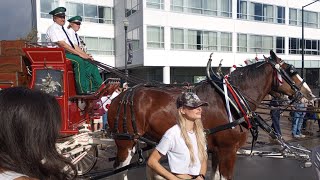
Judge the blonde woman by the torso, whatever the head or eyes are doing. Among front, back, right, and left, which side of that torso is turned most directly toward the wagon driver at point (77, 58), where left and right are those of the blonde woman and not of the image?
back

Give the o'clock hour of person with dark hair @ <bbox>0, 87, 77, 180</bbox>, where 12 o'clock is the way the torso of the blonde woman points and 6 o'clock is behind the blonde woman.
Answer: The person with dark hair is roughly at 2 o'clock from the blonde woman.

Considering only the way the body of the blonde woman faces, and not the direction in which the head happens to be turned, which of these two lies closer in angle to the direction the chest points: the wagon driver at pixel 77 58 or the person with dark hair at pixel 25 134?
the person with dark hair

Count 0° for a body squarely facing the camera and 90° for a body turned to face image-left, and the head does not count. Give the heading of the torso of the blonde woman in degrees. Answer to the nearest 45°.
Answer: approximately 315°

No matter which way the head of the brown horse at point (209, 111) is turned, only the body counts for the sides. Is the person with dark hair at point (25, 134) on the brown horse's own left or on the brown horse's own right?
on the brown horse's own right

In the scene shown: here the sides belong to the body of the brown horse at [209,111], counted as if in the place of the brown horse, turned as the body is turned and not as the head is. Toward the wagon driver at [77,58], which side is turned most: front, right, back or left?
back

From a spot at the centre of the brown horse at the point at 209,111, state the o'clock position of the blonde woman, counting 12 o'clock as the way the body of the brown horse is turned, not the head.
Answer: The blonde woman is roughly at 3 o'clock from the brown horse.

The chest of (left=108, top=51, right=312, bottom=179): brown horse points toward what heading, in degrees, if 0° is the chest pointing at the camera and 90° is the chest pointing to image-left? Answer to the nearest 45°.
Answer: approximately 270°

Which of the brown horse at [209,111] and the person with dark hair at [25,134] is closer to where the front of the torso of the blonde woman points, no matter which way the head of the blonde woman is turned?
the person with dark hair
